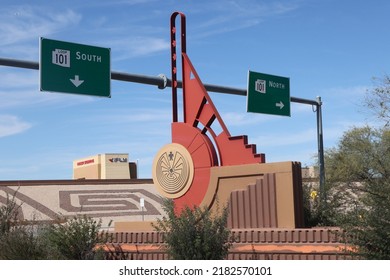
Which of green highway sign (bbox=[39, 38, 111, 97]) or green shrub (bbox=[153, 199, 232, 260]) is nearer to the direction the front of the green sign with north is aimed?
the green shrub

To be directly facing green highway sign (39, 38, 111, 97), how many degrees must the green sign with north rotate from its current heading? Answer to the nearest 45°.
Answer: approximately 90° to its right

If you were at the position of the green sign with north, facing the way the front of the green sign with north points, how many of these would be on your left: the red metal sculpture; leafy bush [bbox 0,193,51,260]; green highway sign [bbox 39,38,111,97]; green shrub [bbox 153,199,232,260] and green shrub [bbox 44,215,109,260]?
0

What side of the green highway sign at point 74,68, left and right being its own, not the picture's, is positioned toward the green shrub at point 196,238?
front

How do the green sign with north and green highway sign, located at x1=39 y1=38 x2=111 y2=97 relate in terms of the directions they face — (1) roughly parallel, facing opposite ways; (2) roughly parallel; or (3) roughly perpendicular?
roughly parallel

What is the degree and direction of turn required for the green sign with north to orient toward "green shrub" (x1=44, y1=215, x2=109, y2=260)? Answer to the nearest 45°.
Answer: approximately 90° to its right

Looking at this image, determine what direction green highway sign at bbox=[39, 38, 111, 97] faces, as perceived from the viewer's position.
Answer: facing the viewer and to the right of the viewer

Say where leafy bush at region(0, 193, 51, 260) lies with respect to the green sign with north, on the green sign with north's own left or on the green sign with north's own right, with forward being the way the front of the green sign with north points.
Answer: on the green sign with north's own right

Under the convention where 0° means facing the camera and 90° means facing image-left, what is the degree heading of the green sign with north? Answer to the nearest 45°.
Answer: approximately 315°

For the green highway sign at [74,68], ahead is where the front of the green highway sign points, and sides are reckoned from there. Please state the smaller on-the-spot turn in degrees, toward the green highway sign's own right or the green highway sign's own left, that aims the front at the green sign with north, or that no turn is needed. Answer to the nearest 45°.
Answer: approximately 90° to the green highway sign's own left

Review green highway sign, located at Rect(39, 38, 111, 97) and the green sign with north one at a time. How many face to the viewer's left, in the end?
0
